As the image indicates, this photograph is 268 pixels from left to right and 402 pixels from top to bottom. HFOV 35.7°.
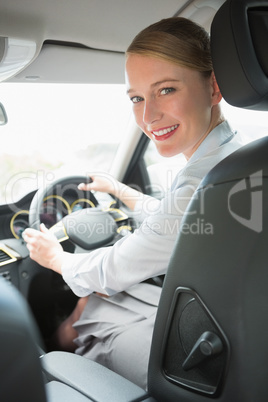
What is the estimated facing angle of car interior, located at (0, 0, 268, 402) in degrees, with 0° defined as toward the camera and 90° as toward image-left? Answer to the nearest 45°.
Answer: approximately 135°
